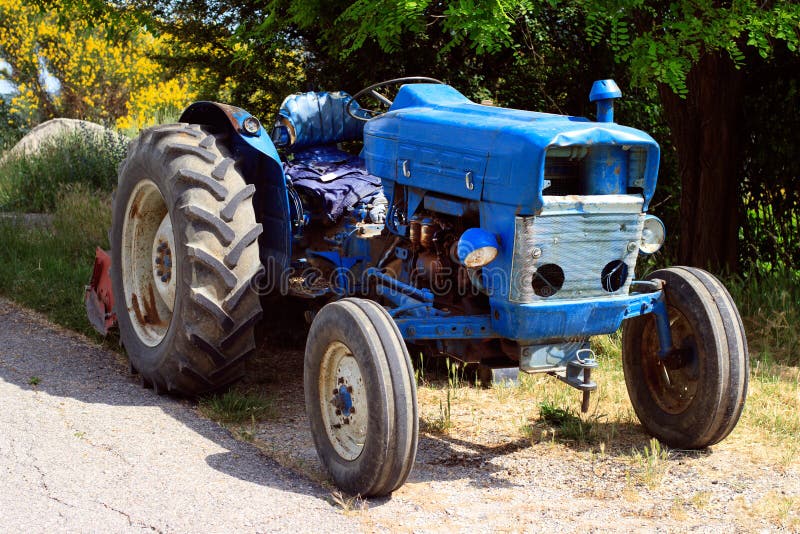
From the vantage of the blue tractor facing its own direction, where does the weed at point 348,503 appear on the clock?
The weed is roughly at 2 o'clock from the blue tractor.

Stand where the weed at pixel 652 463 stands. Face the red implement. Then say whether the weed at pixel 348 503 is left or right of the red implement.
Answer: left

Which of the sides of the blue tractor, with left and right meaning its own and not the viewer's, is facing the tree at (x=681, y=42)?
left

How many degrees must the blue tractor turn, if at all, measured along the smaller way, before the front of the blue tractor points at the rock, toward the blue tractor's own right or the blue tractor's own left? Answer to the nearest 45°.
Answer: approximately 180°

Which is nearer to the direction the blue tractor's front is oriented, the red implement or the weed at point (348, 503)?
the weed

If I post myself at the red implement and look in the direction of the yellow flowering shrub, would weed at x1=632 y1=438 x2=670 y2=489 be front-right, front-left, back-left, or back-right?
back-right

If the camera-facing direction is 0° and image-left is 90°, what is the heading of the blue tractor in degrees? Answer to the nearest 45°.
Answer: approximately 315°

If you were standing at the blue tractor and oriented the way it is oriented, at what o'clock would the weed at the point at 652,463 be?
The weed is roughly at 11 o'clock from the blue tractor.

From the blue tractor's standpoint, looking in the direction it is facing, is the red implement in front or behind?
behind

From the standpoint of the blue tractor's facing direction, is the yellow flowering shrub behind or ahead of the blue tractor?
behind

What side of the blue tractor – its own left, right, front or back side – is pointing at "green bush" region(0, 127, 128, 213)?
back
